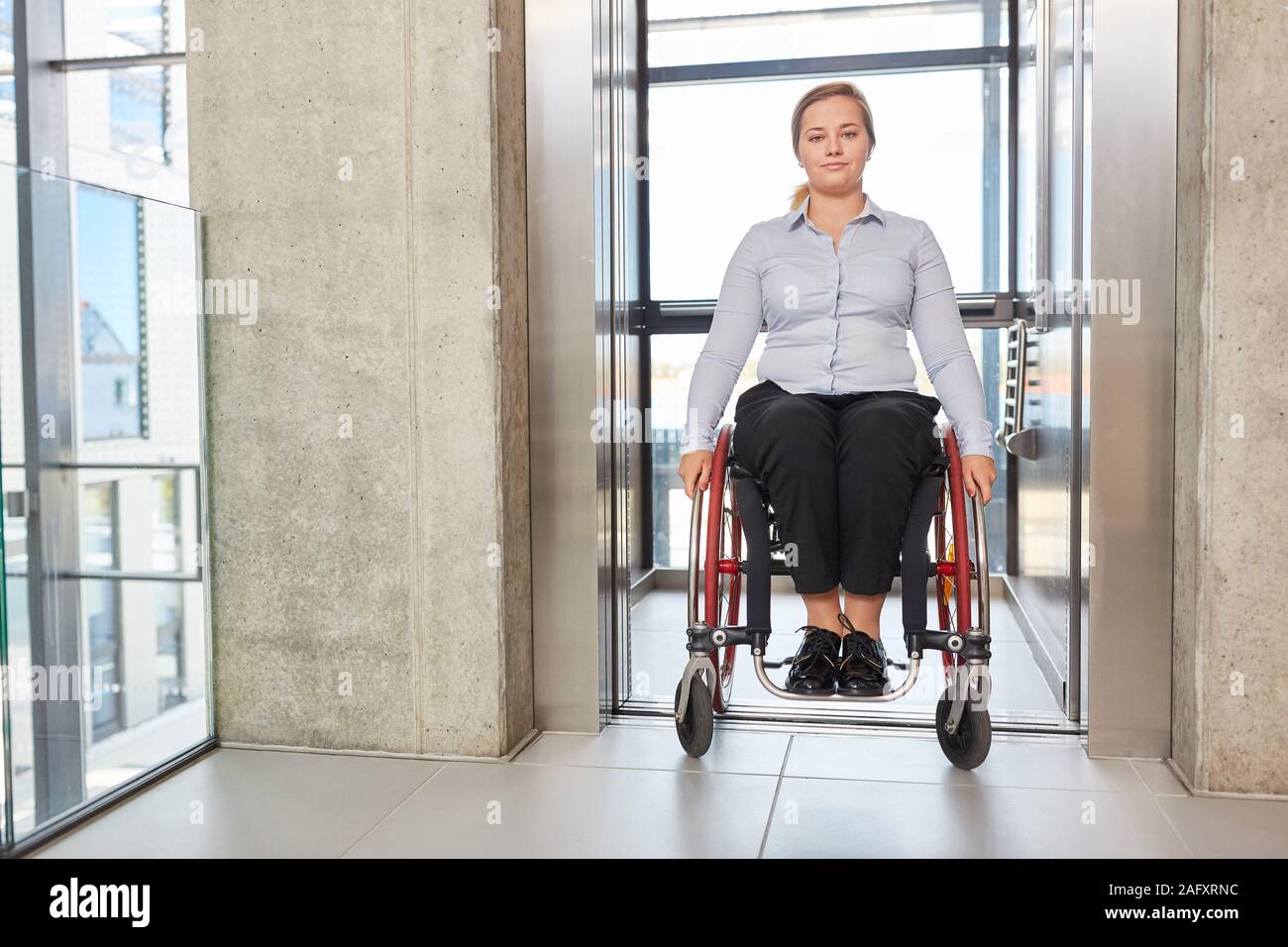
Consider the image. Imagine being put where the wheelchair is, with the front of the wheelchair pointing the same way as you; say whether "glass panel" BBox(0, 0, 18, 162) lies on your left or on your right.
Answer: on your right

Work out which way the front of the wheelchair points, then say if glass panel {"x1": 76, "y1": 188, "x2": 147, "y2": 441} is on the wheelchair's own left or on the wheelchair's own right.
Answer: on the wheelchair's own right

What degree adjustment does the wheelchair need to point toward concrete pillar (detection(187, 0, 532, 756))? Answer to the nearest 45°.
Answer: approximately 90° to its right

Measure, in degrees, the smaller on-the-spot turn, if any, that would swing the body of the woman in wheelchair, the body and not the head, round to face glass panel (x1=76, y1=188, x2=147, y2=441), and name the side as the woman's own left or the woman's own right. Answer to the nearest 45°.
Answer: approximately 90° to the woman's own right

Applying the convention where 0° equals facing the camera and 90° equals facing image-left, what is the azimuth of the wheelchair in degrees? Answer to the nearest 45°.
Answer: approximately 0°

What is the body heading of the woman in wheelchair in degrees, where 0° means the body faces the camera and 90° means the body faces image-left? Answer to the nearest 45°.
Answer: approximately 0°
